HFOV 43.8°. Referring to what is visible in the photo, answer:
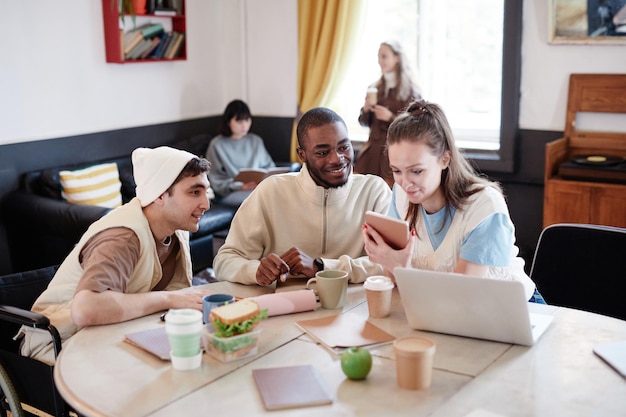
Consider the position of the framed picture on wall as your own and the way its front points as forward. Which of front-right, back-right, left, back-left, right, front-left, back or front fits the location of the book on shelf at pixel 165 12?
right

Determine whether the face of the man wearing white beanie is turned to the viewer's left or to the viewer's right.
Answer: to the viewer's right

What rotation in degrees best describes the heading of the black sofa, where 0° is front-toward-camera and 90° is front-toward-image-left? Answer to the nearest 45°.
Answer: approximately 315°

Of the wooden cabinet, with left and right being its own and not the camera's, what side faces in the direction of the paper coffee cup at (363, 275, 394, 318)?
front

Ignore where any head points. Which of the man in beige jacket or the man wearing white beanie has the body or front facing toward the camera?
the man in beige jacket

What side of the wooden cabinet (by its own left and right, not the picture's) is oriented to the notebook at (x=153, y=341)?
front

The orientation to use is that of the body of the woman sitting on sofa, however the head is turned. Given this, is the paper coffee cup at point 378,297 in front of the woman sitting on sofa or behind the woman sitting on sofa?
in front

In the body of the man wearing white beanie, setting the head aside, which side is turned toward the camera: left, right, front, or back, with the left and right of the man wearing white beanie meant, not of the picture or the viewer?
right

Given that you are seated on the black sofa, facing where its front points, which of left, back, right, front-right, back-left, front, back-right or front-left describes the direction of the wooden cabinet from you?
front-left

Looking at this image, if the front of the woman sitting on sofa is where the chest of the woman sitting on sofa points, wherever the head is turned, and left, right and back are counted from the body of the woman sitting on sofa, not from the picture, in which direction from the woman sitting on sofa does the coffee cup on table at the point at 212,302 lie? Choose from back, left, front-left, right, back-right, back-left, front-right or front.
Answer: front-right

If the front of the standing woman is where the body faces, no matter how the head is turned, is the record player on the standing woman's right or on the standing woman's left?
on the standing woman's left

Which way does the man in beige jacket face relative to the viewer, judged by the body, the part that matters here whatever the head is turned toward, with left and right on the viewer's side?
facing the viewer

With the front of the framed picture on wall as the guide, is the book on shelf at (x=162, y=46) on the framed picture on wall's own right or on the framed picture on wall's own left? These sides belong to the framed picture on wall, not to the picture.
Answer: on the framed picture on wall's own right

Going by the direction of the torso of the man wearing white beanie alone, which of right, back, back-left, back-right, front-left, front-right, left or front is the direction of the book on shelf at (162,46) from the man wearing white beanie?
left

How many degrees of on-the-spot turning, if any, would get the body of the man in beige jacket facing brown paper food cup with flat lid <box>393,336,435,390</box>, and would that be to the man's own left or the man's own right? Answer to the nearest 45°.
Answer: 0° — they already face it

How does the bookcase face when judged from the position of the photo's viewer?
facing the viewer and to the right of the viewer

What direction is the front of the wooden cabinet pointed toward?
toward the camera

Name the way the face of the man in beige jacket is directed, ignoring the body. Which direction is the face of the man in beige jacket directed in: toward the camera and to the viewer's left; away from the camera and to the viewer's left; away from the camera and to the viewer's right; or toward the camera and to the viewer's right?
toward the camera and to the viewer's right

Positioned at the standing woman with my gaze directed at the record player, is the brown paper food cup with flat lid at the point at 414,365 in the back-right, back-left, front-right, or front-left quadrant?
front-right

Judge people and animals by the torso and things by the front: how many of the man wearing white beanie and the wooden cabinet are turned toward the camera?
1

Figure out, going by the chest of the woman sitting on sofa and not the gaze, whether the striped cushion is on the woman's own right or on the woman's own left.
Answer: on the woman's own right
